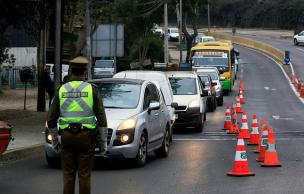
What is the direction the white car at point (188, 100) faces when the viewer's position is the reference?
facing the viewer

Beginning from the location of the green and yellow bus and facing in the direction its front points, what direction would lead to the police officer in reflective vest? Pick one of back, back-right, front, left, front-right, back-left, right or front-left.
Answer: front

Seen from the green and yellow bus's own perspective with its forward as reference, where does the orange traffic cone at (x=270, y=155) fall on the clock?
The orange traffic cone is roughly at 12 o'clock from the green and yellow bus.

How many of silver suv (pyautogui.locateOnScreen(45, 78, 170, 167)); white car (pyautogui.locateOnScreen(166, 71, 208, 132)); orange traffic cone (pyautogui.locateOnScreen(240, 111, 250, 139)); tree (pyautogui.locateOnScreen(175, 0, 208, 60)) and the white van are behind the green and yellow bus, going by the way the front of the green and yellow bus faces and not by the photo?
1

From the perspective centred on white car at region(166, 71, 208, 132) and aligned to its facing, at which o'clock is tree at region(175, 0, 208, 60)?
The tree is roughly at 6 o'clock from the white car.

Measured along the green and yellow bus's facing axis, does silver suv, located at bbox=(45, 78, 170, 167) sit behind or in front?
in front

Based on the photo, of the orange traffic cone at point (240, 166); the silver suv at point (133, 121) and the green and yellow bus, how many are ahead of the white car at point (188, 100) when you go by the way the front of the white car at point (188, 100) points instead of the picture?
2
